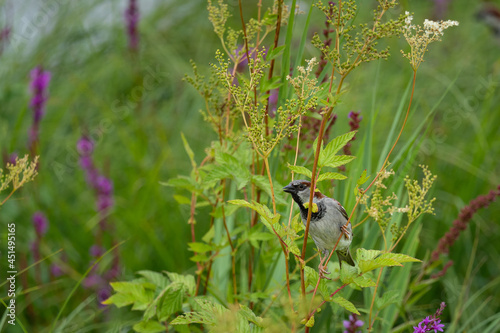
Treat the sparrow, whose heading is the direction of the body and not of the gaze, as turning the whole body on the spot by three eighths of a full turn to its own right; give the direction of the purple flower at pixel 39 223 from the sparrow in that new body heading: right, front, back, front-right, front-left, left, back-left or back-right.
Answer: front-left

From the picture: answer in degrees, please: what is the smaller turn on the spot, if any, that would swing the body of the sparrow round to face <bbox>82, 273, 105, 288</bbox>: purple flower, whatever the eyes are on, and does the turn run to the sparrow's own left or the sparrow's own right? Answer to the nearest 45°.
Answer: approximately 90° to the sparrow's own right

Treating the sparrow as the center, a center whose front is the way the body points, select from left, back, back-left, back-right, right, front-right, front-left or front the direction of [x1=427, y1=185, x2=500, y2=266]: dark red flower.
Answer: back

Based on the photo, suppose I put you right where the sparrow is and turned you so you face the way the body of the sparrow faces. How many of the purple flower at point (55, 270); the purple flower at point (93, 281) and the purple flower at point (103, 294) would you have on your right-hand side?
3

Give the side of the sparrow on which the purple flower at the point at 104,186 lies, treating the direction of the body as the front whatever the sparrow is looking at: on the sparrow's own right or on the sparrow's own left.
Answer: on the sparrow's own right

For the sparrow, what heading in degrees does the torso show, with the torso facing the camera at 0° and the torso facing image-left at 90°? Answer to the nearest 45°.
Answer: approximately 45°
